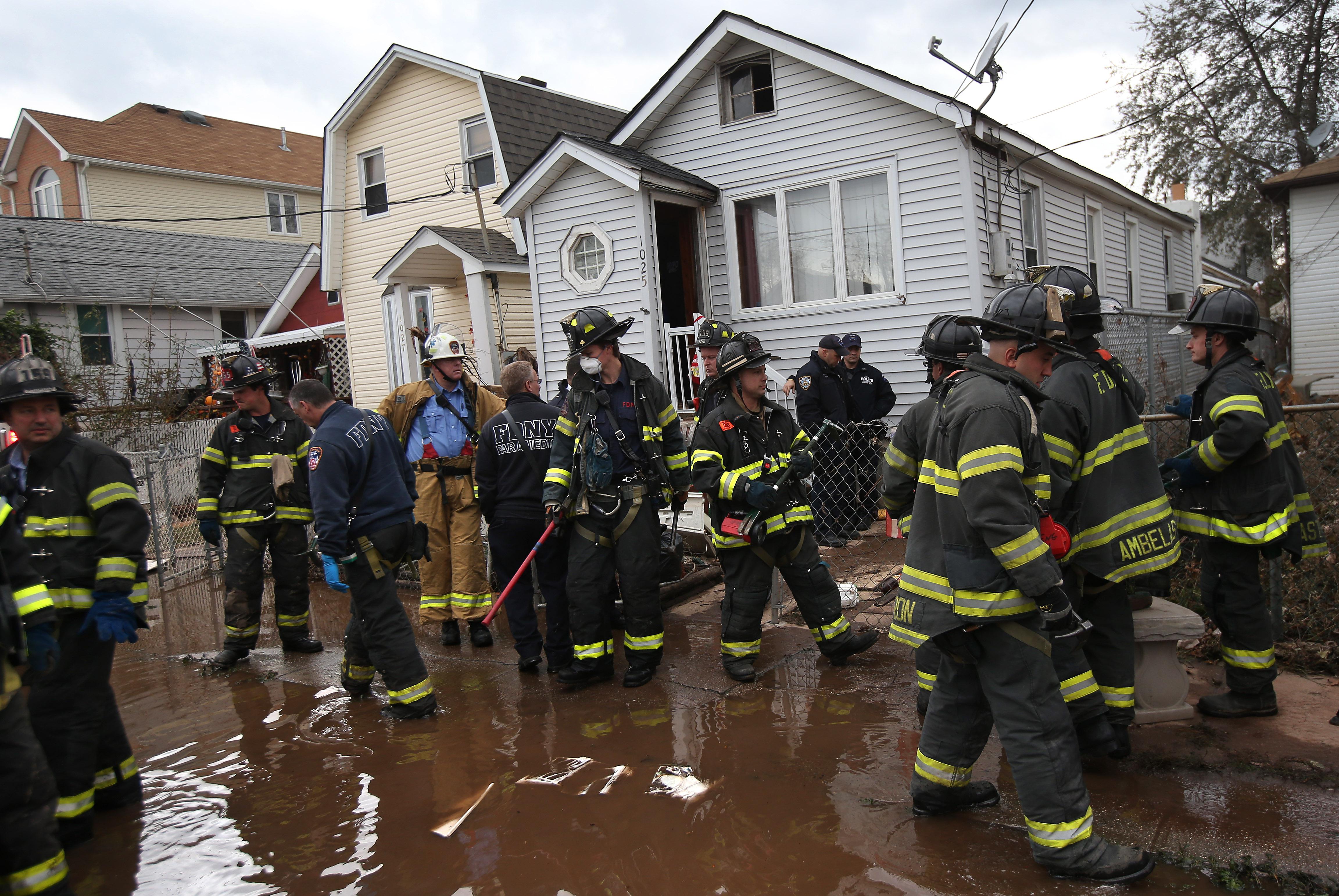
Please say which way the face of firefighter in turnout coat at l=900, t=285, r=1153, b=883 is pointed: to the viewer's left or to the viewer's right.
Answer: to the viewer's right

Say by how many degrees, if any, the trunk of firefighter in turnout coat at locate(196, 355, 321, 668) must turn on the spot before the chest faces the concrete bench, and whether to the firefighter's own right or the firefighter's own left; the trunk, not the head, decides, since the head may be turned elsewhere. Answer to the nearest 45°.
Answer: approximately 45° to the firefighter's own left

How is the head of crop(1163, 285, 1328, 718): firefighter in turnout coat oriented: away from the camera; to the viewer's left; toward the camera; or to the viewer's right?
to the viewer's left

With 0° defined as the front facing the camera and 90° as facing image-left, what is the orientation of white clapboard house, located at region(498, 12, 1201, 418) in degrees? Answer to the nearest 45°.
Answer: approximately 45°

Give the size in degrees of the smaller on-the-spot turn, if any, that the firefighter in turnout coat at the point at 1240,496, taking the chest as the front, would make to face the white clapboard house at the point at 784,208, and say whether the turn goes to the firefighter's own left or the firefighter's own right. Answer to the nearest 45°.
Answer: approximately 45° to the firefighter's own right

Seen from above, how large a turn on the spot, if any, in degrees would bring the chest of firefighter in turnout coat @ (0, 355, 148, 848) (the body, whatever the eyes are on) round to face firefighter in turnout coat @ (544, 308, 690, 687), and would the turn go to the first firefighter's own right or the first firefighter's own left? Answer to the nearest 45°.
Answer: approximately 135° to the first firefighter's own left

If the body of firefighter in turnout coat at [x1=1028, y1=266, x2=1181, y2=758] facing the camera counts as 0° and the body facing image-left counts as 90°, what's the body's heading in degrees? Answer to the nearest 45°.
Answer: approximately 135°

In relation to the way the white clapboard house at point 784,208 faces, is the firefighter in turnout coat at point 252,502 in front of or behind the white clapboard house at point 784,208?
in front

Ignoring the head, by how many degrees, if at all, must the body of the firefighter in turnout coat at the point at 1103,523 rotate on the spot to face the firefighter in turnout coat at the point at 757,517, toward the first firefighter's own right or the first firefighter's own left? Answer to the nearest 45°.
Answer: approximately 45° to the first firefighter's own left
